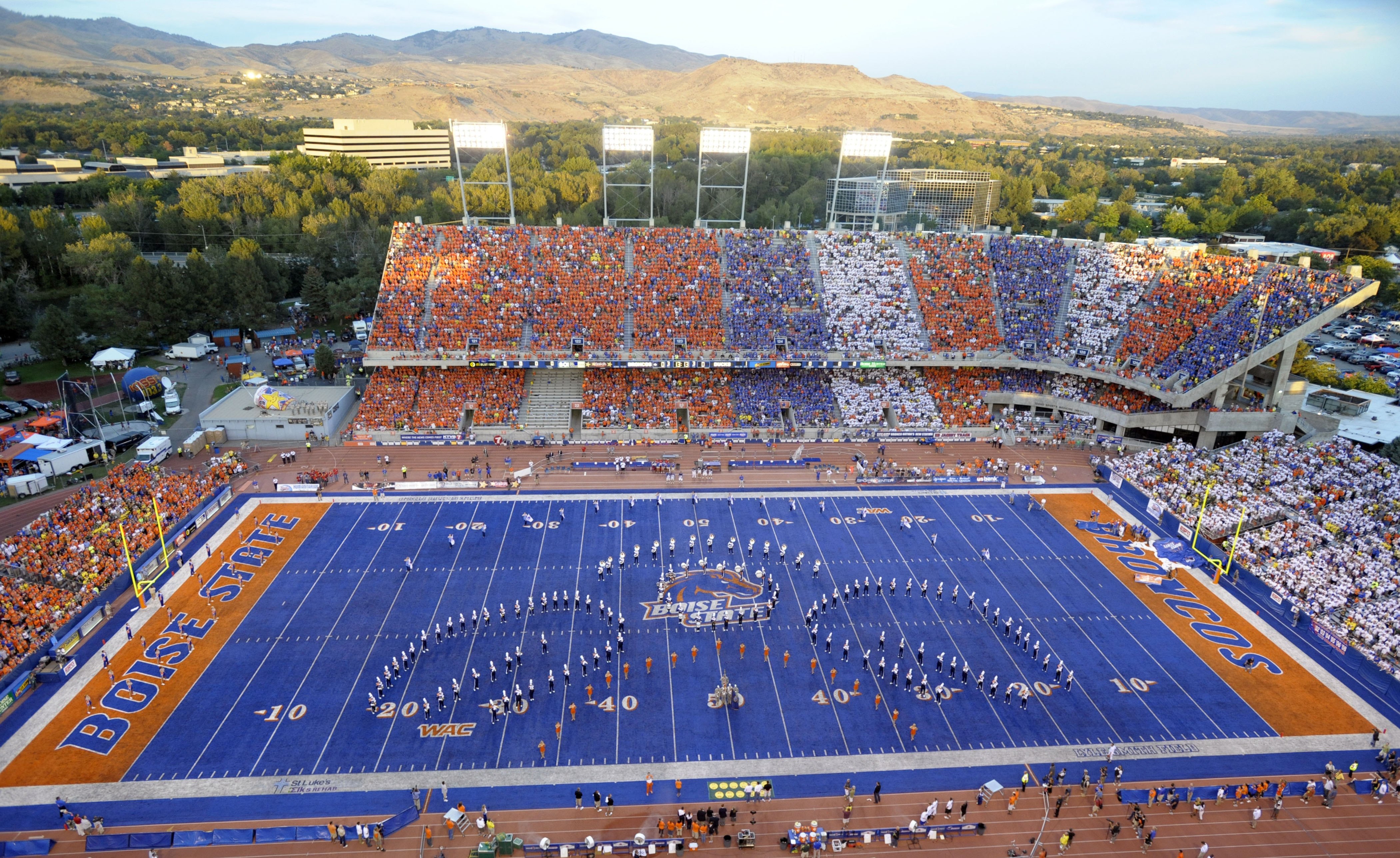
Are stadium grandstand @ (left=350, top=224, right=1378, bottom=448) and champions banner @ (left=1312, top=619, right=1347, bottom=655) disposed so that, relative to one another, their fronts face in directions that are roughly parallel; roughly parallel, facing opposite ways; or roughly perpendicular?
roughly perpendicular

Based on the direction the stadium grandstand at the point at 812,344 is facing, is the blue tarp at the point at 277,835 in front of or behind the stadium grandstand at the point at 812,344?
in front

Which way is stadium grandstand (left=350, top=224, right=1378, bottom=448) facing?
toward the camera

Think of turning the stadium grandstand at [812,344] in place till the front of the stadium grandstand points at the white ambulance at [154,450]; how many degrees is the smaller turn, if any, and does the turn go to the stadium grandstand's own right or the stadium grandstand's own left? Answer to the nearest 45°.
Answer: approximately 45° to the stadium grandstand's own right

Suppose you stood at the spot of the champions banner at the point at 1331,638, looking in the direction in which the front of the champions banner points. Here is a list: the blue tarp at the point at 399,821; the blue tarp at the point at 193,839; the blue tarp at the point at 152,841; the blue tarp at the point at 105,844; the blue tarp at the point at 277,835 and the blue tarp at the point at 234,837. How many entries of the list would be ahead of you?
6

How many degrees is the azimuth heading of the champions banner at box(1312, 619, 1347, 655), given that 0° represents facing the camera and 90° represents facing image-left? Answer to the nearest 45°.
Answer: approximately 45°

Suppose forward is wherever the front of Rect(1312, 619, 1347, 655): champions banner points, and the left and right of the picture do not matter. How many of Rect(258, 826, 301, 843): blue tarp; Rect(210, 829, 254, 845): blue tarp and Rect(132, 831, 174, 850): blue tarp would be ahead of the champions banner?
3

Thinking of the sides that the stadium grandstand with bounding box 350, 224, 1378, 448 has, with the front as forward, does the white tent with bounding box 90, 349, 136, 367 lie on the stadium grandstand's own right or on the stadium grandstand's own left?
on the stadium grandstand's own right

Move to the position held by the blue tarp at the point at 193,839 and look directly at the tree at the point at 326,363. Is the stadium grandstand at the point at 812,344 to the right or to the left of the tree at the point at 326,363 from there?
right

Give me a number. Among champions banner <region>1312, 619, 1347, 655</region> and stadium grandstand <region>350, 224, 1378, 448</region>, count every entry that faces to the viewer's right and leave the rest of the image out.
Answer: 0

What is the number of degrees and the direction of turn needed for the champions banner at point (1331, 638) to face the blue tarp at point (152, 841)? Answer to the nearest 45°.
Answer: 0° — it already faces it

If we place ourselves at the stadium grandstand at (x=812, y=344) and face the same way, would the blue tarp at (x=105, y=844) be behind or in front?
in front

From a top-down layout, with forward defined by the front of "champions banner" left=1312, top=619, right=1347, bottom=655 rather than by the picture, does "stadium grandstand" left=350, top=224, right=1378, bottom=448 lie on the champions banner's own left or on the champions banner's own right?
on the champions banner's own right

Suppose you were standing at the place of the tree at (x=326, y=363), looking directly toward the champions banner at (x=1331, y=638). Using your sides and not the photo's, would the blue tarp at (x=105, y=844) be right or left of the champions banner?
right

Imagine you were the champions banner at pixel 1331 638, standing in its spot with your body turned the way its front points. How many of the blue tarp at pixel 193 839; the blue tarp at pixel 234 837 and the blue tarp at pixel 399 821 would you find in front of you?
3

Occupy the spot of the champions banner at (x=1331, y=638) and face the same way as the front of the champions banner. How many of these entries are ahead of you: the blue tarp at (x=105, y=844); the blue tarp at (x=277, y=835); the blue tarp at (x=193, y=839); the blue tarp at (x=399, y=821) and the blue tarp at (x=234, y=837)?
5
